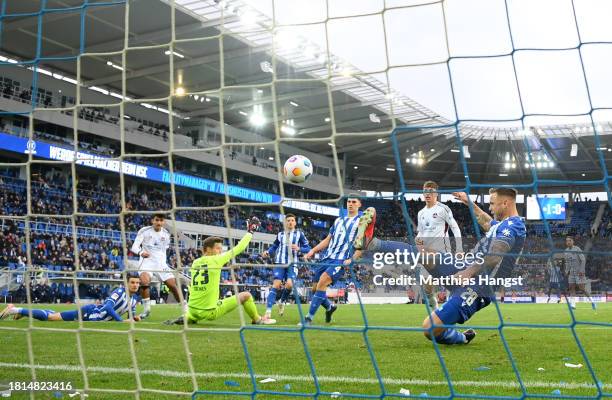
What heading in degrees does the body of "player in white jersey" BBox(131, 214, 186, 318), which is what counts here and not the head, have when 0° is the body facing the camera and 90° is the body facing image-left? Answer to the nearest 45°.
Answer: approximately 0°

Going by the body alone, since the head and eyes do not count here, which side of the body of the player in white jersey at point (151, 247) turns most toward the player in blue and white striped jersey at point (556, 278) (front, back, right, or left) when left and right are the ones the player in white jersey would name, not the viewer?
left

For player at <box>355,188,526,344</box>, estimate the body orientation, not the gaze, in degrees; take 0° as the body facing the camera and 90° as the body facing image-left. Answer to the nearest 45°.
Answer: approximately 90°

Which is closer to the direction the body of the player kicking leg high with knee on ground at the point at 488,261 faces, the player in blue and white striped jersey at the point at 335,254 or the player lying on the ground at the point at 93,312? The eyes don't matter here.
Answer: the player lying on the ground
